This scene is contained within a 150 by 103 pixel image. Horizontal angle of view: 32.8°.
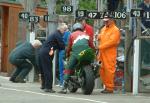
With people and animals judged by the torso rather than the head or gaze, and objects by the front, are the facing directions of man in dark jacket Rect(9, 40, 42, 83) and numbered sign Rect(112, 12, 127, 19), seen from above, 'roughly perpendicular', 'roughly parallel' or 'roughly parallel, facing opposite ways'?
roughly perpendicular

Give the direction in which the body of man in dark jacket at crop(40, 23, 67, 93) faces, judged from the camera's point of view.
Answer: to the viewer's right

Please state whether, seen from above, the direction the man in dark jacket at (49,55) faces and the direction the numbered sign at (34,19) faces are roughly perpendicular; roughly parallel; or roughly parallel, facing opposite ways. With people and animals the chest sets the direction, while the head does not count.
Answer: roughly perpendicular

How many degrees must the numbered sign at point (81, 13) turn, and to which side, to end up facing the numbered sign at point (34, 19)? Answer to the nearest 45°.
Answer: approximately 135° to its right

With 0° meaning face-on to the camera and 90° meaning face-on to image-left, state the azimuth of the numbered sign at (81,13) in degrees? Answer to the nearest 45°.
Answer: approximately 0°

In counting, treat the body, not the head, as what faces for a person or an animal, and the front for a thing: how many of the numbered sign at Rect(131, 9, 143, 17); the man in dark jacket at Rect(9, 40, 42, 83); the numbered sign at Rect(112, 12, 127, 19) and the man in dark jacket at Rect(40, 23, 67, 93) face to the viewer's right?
2

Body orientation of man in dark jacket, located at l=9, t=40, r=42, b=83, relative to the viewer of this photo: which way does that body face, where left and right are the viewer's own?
facing to the right of the viewer

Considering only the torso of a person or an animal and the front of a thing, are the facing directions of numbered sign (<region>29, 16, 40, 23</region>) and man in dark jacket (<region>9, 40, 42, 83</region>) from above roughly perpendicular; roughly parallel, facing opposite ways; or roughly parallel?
roughly perpendicular
